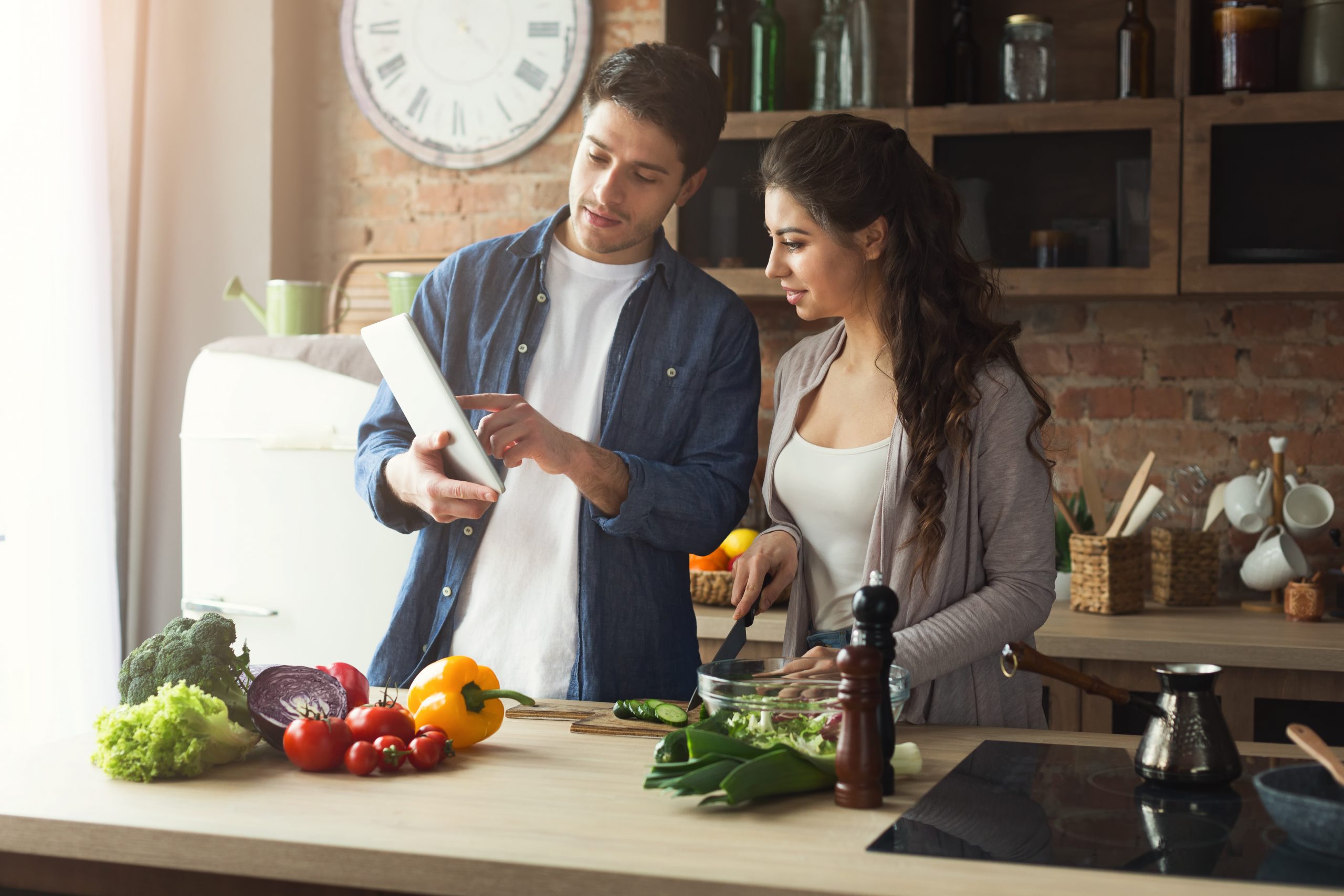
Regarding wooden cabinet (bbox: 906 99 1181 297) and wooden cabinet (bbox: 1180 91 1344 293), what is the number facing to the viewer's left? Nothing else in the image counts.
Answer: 0

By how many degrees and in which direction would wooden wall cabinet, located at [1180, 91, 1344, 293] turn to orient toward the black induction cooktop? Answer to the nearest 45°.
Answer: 0° — it already faces it

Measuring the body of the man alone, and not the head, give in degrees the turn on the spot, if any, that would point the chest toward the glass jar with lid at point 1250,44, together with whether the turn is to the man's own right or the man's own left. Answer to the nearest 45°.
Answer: approximately 135° to the man's own left

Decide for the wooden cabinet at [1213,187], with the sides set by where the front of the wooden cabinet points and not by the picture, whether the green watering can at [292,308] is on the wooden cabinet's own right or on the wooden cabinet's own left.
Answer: on the wooden cabinet's own right

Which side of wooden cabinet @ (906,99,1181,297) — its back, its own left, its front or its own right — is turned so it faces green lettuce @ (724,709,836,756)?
front

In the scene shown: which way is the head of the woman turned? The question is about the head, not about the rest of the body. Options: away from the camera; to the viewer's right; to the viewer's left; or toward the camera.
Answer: to the viewer's left

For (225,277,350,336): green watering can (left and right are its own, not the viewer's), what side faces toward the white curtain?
front

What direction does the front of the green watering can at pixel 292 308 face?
to the viewer's left

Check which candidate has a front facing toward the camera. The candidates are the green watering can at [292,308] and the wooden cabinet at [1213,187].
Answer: the wooden cabinet

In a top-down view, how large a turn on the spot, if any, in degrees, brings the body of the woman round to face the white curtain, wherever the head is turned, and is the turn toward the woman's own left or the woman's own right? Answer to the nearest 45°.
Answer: approximately 90° to the woman's own right

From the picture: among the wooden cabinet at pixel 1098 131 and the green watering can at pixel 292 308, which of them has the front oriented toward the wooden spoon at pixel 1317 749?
the wooden cabinet

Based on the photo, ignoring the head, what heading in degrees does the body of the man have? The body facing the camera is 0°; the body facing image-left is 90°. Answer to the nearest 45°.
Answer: approximately 0°

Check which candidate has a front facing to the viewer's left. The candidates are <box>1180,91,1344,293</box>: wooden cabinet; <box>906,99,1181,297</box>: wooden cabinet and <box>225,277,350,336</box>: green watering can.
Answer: the green watering can

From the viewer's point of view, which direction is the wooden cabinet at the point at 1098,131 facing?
toward the camera

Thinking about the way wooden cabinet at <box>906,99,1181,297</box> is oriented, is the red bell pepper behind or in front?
in front

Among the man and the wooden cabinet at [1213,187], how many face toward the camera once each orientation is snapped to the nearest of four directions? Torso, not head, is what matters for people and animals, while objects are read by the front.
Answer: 2

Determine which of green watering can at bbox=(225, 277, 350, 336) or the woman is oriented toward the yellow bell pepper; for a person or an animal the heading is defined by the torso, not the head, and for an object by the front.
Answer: the woman

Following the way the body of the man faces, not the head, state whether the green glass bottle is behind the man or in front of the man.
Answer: behind

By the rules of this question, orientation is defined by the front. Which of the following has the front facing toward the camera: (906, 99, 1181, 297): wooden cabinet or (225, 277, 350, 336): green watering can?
the wooden cabinet

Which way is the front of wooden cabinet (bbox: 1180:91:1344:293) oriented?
toward the camera
